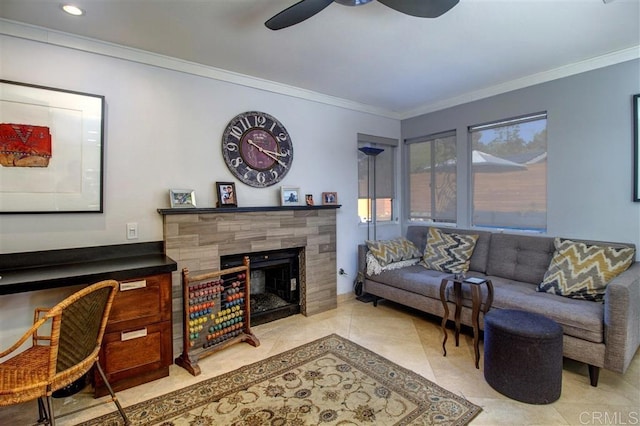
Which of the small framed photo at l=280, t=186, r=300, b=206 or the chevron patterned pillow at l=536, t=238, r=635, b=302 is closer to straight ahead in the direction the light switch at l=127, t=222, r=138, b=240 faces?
the chevron patterned pillow

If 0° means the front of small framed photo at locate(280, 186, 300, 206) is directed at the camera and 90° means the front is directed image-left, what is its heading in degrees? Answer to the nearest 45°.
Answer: approximately 315°

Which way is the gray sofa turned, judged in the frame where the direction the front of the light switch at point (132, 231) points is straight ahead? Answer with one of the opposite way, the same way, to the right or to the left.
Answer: to the right

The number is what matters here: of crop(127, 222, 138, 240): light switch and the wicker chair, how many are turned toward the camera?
1

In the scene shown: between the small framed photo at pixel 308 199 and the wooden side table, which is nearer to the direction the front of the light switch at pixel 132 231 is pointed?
the wooden side table

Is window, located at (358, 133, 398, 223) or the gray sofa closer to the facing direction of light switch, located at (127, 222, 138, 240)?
the gray sofa

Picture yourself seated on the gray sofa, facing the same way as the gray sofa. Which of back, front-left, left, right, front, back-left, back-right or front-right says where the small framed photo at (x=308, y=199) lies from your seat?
front-right

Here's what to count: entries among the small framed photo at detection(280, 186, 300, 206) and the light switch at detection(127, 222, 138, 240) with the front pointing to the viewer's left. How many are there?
0

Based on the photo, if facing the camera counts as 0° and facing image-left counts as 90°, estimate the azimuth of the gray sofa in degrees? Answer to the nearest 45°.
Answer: approximately 45°

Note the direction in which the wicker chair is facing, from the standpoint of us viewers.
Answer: facing to the left of the viewer
